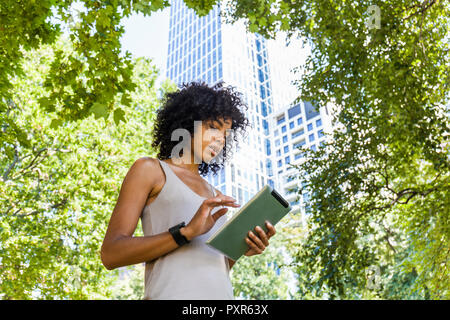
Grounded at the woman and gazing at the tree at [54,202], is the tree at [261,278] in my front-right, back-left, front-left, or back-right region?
front-right

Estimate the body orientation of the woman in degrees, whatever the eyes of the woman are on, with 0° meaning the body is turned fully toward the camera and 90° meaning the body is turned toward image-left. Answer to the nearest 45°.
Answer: approximately 315°

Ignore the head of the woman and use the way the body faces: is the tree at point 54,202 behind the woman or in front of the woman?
behind

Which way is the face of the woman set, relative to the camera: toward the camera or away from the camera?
toward the camera

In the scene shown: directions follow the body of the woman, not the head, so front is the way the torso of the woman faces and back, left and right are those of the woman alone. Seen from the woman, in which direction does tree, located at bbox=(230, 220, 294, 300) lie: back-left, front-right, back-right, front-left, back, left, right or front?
back-left

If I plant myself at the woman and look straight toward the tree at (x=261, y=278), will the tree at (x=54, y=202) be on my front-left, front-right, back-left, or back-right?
front-left
